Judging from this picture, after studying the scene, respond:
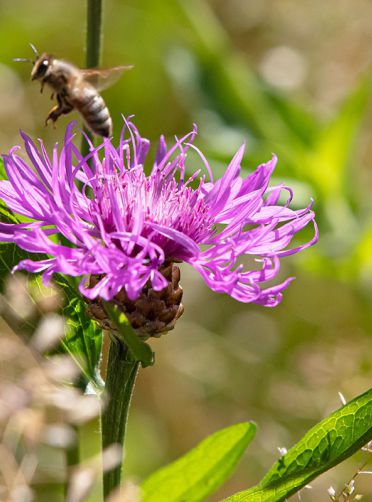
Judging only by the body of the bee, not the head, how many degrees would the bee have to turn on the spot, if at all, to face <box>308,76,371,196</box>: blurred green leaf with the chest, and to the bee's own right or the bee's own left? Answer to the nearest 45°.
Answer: approximately 135° to the bee's own right

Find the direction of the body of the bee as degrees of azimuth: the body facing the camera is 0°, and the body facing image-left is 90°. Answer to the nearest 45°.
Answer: approximately 90°

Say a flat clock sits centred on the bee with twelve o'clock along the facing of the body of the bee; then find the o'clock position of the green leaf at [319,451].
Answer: The green leaf is roughly at 8 o'clock from the bee.
